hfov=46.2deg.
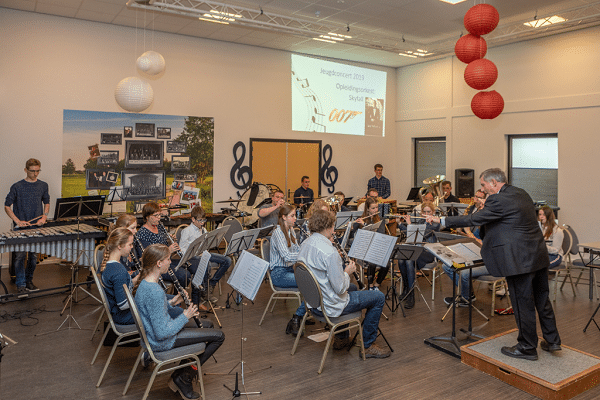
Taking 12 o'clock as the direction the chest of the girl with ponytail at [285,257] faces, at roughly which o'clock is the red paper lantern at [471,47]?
The red paper lantern is roughly at 11 o'clock from the girl with ponytail.

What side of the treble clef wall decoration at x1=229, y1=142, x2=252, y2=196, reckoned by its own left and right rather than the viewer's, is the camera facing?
front

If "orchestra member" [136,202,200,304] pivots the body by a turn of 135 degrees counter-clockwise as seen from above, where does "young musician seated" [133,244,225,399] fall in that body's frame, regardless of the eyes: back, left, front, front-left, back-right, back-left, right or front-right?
back

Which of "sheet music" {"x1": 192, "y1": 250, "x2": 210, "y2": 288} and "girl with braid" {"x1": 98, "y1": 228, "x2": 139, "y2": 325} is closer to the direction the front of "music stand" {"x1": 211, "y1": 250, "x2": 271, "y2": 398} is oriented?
the girl with braid

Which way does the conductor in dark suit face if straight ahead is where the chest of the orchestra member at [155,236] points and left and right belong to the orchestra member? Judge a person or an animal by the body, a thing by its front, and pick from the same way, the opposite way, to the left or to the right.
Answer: the opposite way

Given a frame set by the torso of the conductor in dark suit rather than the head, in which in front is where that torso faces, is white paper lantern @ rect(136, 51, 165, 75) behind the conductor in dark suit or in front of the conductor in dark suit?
in front

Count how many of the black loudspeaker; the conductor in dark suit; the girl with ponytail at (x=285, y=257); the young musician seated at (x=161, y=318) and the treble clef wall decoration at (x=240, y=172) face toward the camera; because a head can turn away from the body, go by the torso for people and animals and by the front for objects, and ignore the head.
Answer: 2

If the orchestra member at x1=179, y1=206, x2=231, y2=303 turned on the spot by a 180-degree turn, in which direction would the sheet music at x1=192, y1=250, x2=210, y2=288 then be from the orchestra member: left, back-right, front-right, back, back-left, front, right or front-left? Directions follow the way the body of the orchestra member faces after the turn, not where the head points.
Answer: back-left

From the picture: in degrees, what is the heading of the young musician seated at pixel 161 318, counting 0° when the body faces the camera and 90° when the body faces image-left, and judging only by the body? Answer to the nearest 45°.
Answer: approximately 270°

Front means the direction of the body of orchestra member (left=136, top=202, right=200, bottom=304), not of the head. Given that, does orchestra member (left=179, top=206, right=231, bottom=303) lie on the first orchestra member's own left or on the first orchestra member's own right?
on the first orchestra member's own left

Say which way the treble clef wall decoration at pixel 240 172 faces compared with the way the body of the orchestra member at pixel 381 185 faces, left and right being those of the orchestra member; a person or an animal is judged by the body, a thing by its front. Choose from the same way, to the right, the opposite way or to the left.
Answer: the same way

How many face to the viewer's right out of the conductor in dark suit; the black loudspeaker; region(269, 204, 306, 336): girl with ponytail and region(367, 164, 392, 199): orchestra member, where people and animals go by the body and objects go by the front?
1

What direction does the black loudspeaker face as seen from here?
toward the camera

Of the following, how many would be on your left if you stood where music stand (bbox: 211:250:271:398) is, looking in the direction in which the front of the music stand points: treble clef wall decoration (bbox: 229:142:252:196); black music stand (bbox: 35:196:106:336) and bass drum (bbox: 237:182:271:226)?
0

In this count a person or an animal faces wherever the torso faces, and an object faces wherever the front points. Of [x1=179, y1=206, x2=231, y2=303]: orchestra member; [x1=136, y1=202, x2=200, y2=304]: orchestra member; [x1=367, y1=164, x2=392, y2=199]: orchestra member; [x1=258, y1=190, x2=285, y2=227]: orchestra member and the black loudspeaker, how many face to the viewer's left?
0

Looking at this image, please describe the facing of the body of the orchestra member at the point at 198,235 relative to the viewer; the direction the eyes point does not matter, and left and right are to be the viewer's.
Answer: facing the viewer and to the right of the viewer
